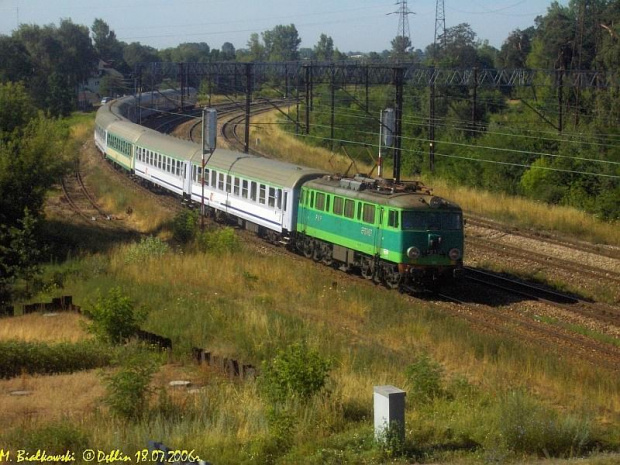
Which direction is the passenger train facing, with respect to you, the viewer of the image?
facing the viewer and to the right of the viewer

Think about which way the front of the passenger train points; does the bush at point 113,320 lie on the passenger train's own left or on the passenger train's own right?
on the passenger train's own right

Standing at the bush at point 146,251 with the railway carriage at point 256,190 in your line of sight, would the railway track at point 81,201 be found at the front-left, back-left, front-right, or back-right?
front-left

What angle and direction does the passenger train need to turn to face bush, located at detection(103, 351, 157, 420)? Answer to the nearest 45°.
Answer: approximately 45° to its right

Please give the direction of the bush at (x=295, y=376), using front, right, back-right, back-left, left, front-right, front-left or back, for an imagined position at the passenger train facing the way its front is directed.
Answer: front-right

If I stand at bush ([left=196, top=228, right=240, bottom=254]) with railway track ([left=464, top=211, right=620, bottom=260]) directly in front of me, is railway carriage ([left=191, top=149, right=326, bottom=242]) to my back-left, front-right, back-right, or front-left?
front-left

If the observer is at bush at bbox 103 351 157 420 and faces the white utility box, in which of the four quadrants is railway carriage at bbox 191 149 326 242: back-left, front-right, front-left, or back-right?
back-left

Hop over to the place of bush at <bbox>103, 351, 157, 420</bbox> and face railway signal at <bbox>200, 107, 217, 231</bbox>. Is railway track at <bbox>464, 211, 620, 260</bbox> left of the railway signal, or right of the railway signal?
right

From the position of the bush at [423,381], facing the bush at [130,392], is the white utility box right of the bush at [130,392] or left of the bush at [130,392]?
left

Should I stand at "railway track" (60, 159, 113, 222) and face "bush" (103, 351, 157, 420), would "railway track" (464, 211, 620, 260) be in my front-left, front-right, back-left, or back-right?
front-left
